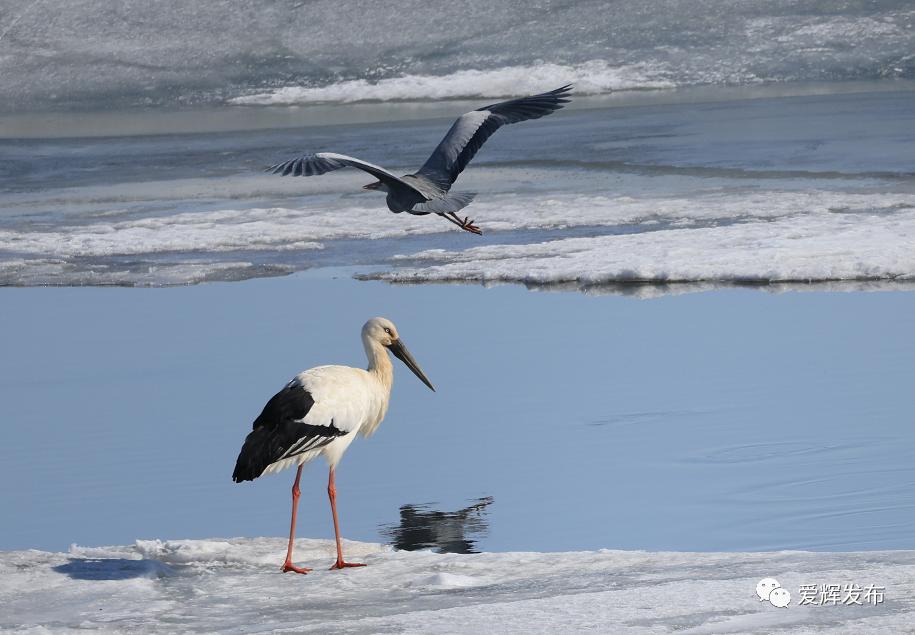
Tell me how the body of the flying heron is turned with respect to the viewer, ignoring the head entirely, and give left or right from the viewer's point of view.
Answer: facing away from the viewer and to the left of the viewer

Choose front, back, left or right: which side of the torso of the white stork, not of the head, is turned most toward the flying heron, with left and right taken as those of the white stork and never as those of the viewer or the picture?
left

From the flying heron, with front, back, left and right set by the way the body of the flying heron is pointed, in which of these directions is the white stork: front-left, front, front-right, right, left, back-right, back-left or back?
back-left

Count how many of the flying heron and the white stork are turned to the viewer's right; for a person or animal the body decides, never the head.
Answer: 1

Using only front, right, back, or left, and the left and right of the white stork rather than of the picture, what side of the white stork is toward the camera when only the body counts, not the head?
right

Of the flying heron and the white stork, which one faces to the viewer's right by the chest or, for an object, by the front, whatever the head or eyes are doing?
the white stork
